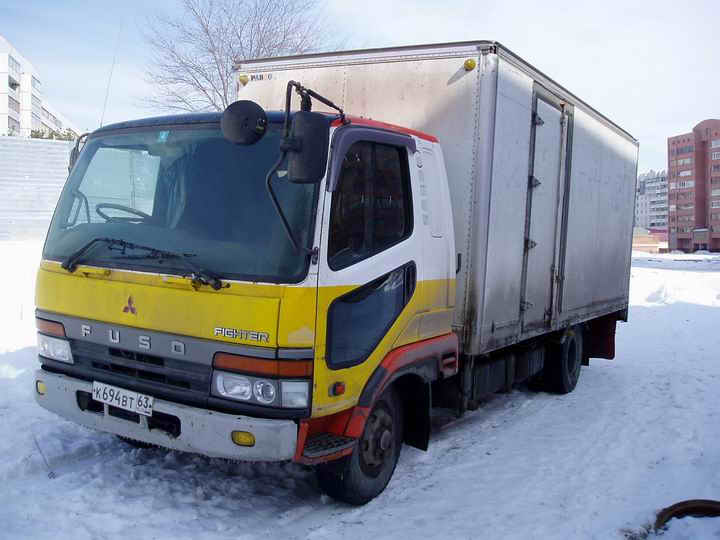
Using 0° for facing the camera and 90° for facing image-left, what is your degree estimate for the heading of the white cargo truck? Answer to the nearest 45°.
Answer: approximately 45°

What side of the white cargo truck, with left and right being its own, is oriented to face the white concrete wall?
right
